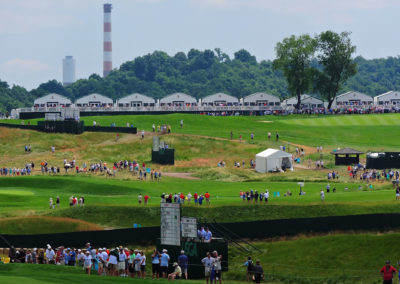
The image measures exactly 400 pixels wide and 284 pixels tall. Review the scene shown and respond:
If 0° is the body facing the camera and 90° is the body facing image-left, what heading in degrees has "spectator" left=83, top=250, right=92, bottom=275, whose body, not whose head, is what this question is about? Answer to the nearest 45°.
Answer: approximately 0°

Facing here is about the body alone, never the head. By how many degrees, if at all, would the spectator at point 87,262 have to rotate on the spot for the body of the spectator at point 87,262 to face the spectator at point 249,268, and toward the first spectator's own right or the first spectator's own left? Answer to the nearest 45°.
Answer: approximately 90° to the first spectator's own left

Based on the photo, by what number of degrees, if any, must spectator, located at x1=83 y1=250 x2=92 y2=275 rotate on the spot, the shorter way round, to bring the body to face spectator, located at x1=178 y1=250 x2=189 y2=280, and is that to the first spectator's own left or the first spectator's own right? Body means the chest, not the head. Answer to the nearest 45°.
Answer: approximately 90° to the first spectator's own left

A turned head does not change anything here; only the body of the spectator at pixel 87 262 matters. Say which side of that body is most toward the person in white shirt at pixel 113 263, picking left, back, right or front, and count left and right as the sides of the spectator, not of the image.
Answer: left

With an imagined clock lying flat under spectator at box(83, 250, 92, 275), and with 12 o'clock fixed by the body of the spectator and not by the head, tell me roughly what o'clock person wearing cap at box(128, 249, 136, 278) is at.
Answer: The person wearing cap is roughly at 9 o'clock from the spectator.

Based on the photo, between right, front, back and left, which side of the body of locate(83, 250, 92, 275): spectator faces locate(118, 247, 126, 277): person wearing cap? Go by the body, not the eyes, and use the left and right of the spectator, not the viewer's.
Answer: left

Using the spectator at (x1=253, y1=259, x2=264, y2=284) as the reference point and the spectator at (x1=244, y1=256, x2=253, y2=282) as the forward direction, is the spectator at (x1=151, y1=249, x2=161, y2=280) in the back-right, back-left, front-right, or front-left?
front-left
